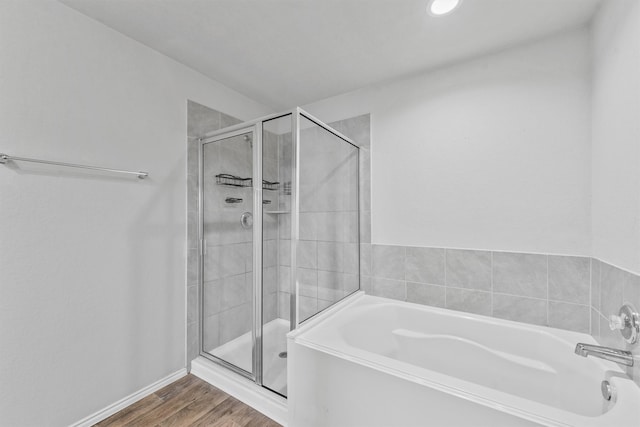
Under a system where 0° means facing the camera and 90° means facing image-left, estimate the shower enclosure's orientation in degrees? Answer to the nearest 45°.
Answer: approximately 45°

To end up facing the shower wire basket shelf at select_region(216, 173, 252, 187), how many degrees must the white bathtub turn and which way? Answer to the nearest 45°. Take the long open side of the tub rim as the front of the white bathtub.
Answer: approximately 45° to its right

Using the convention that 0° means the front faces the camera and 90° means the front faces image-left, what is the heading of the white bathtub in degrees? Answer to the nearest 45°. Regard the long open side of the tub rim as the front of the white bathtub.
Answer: approximately 45°

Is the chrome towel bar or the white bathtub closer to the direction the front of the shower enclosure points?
the chrome towel bar

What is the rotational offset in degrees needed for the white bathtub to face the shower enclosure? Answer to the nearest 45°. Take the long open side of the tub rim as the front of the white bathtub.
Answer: approximately 45° to its right

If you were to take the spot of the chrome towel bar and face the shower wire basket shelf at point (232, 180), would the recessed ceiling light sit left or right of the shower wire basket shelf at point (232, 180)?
right

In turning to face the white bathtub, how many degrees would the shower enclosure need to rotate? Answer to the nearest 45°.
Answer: approximately 90° to its left
